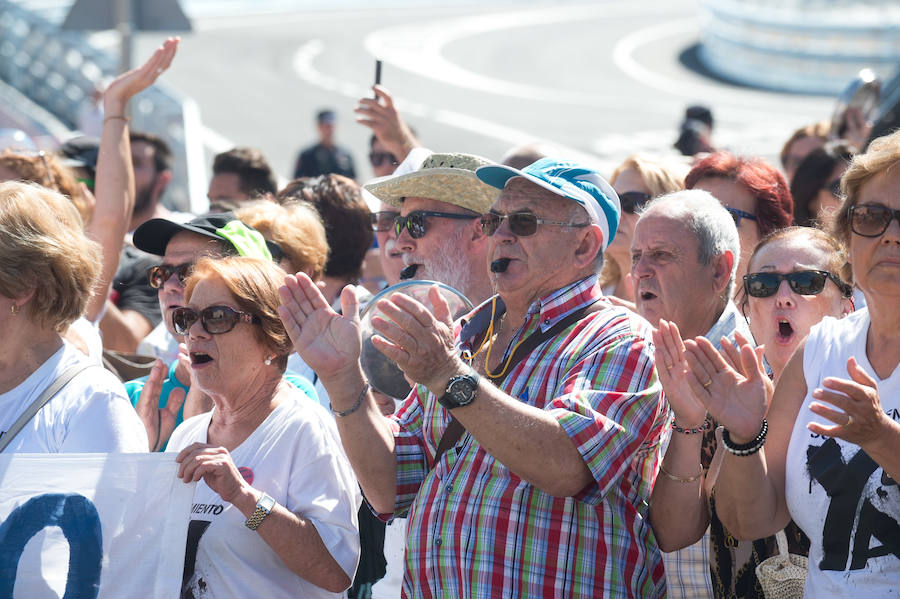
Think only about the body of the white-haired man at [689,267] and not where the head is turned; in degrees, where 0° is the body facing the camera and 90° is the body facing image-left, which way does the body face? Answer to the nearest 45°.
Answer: approximately 45°

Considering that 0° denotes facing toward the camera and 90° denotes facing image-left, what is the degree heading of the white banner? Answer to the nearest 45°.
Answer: approximately 0°

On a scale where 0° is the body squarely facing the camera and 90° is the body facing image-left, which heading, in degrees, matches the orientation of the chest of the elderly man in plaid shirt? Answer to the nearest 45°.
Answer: approximately 45°

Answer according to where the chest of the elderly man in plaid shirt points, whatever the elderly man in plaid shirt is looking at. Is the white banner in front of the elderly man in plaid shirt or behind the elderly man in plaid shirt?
in front

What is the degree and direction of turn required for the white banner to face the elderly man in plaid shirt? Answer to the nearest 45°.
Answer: approximately 90° to its left
